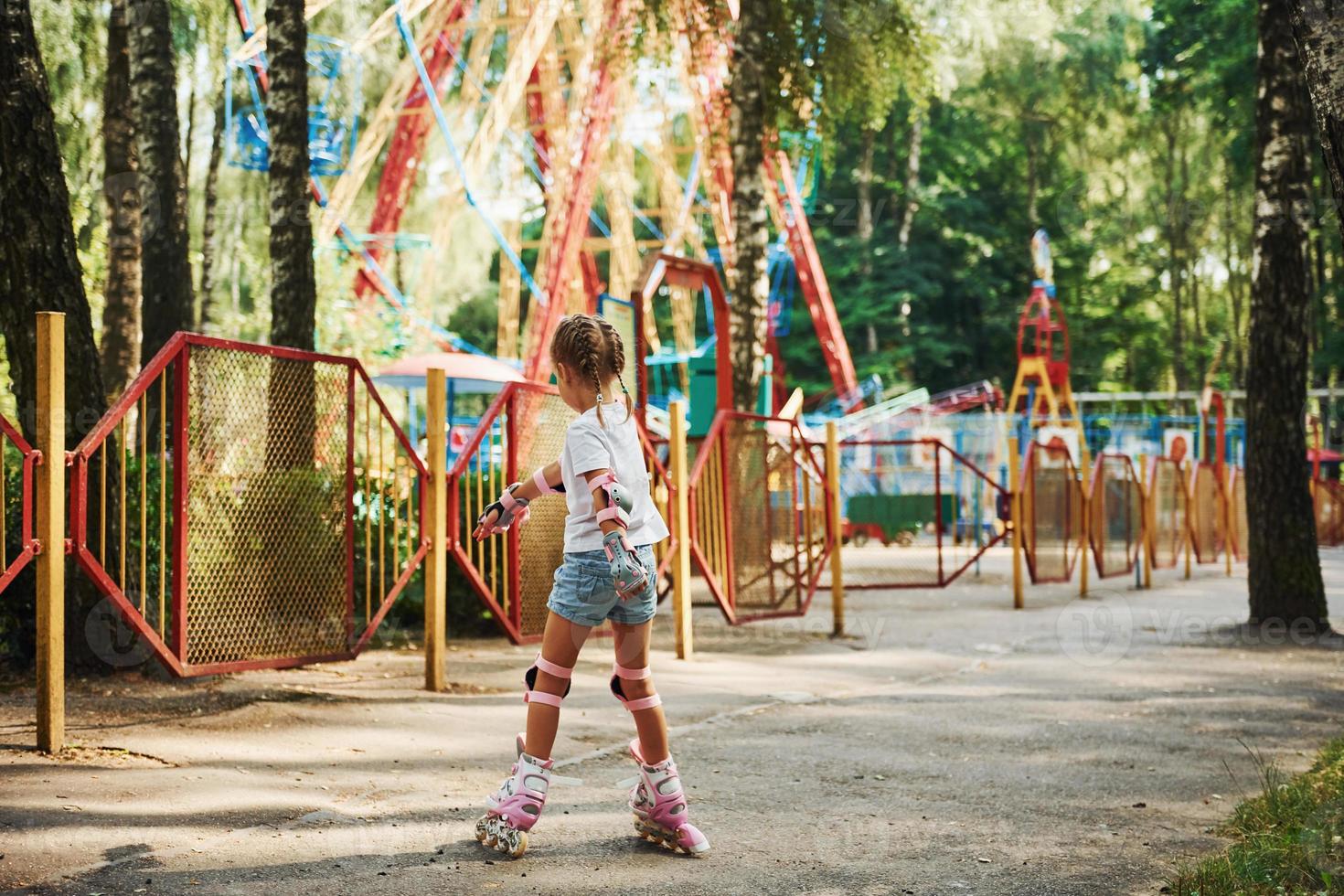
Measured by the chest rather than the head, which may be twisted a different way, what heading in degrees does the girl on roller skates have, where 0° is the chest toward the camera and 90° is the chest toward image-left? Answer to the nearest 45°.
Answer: approximately 135°

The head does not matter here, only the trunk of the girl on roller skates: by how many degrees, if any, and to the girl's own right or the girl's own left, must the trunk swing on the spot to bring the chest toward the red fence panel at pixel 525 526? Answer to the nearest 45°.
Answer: approximately 45° to the girl's own right

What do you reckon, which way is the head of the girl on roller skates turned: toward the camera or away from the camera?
away from the camera

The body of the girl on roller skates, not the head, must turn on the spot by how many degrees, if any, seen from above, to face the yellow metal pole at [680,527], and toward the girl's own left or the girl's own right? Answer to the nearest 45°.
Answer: approximately 45° to the girl's own right

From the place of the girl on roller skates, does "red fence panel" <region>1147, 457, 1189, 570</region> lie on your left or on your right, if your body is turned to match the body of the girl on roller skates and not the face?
on your right

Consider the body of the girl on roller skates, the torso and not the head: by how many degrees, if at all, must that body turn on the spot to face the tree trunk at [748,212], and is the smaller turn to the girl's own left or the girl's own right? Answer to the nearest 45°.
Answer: approximately 45° to the girl's own right
